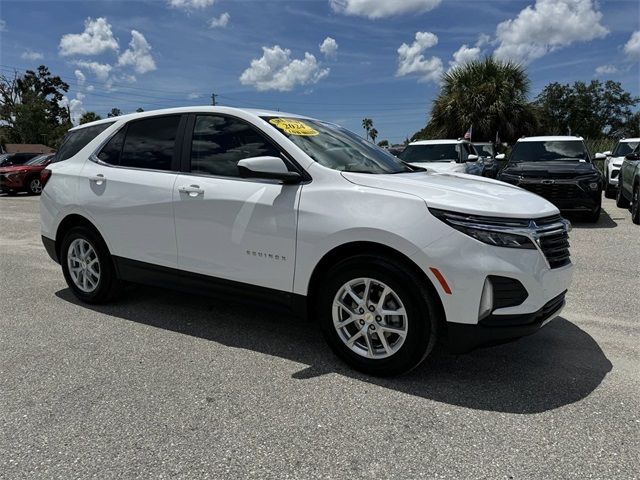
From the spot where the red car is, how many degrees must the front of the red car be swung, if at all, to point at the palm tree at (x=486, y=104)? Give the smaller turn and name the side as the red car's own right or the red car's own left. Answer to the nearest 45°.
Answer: approximately 135° to the red car's own left

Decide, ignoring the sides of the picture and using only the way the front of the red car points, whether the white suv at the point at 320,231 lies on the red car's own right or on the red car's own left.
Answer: on the red car's own left

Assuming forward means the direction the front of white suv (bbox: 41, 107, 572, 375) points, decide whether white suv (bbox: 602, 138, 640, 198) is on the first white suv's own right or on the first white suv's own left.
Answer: on the first white suv's own left

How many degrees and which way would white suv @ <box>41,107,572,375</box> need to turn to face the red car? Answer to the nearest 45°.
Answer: approximately 180°

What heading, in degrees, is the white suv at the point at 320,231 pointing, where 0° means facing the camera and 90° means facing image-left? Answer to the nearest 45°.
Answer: approximately 315°

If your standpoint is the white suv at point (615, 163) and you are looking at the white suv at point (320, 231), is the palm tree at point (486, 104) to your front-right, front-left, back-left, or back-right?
back-right

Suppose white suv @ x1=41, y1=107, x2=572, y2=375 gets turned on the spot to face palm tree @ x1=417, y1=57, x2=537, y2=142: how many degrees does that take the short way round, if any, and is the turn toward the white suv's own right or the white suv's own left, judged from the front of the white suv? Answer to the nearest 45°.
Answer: approximately 135° to the white suv's own left
